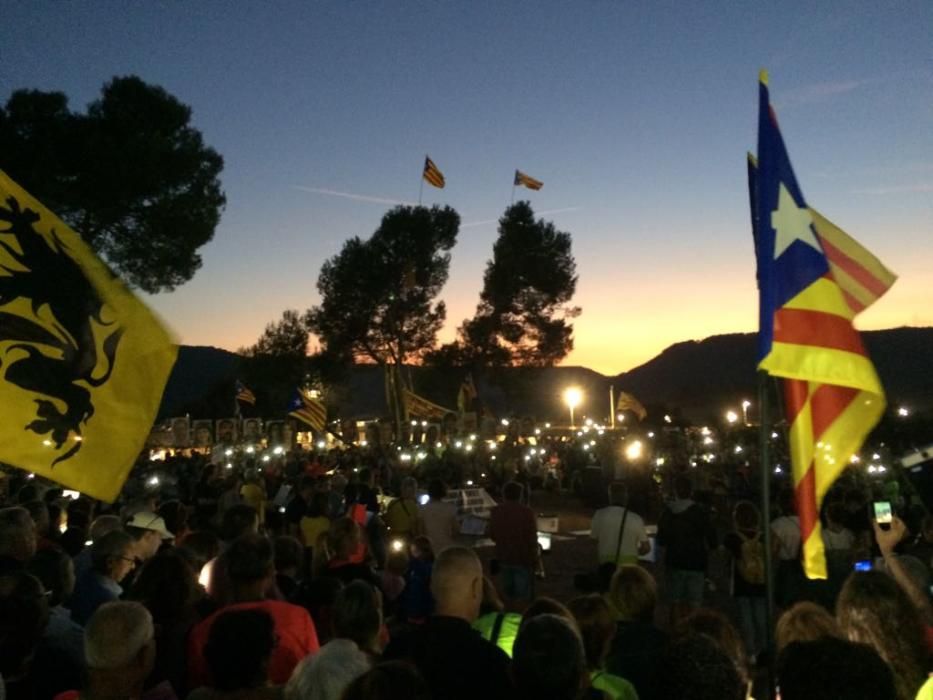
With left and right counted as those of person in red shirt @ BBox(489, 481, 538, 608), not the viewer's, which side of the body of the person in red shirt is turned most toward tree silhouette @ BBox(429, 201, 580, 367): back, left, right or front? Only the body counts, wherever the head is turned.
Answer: front

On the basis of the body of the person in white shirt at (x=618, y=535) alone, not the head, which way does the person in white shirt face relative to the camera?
away from the camera

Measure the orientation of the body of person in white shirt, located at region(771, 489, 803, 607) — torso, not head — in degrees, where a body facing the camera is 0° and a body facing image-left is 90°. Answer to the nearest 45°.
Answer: approximately 180°

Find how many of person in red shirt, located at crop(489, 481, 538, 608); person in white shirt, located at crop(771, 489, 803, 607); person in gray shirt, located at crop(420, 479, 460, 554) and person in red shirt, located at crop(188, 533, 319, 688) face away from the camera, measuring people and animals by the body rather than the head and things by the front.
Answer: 4

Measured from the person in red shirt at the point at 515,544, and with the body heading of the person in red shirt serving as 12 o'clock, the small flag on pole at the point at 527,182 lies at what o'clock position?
The small flag on pole is roughly at 12 o'clock from the person in red shirt.

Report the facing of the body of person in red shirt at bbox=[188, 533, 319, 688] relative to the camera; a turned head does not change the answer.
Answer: away from the camera

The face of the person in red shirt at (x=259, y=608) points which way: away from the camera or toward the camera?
away from the camera

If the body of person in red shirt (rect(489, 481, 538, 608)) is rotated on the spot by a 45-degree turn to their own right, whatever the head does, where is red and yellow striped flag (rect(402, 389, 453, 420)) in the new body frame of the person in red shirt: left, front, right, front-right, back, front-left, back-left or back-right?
front-left

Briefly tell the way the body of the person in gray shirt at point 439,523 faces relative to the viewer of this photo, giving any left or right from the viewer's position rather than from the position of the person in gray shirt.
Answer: facing away from the viewer

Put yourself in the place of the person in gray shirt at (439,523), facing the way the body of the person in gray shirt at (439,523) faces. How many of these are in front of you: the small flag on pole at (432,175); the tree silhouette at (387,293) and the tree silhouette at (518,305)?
3

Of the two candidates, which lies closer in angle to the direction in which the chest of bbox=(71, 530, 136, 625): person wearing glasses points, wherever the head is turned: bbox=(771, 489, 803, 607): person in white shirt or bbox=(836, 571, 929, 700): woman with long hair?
the person in white shirt

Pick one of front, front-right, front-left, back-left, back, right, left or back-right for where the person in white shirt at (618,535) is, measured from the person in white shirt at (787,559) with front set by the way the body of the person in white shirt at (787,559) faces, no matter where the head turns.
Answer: left

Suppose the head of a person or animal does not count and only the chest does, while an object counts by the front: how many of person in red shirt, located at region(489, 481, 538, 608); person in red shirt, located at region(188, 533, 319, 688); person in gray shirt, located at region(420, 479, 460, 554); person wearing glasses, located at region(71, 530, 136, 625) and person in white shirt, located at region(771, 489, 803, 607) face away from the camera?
4

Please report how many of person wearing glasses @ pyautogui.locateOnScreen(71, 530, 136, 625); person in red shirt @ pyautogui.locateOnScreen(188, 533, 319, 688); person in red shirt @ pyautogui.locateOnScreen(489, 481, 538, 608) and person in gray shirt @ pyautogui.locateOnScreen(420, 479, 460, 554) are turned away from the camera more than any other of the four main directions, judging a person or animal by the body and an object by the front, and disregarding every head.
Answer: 3

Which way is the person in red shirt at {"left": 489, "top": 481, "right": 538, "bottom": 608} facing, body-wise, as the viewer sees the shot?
away from the camera

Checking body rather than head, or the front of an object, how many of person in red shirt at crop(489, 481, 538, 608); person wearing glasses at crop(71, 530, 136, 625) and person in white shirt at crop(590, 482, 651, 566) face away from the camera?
2
